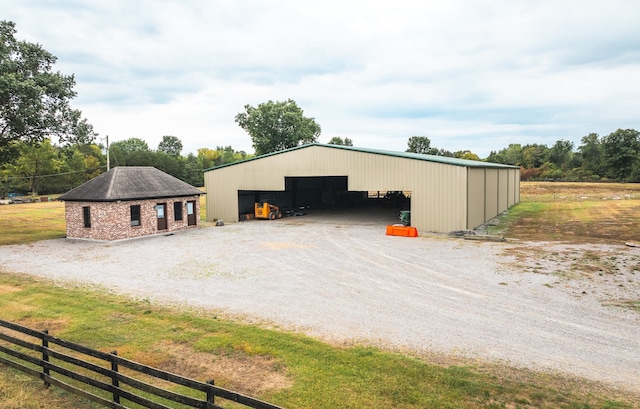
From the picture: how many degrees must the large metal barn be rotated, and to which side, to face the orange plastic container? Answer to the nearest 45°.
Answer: approximately 45° to its left

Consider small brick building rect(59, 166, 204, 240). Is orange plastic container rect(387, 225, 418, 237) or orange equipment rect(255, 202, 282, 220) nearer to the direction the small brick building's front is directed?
the orange plastic container

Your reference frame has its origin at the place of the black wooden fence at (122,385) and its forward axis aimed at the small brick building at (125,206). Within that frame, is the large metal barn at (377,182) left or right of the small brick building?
right

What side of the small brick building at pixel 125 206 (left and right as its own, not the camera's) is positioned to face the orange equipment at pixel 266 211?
left

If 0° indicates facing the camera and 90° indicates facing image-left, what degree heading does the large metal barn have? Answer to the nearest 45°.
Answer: approximately 45°

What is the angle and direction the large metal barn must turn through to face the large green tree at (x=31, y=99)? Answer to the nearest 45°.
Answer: approximately 45° to its right

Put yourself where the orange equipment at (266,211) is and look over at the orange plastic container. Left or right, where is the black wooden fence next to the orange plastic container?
right
